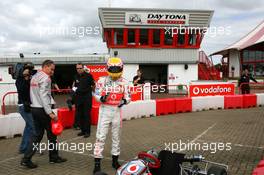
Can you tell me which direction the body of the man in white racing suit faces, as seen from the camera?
toward the camera

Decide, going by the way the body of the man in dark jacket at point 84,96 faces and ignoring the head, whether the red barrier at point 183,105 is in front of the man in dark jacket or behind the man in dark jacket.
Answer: behind

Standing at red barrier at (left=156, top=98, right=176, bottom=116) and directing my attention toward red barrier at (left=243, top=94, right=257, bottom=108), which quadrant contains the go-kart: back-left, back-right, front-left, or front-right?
back-right

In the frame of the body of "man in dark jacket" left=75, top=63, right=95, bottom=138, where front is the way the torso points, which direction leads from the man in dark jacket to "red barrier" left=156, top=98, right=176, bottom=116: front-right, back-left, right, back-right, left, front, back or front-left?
back

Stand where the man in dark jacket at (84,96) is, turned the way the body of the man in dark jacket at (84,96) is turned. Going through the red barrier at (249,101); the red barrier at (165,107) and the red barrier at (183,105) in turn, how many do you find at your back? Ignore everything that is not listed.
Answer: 3

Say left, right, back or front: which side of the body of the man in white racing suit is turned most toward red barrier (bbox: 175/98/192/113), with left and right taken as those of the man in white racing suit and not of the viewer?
back

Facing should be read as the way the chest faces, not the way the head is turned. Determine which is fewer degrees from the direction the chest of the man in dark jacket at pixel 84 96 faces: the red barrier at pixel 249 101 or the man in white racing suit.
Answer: the man in white racing suit

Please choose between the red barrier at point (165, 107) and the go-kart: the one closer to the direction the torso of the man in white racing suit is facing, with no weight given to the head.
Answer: the go-kart

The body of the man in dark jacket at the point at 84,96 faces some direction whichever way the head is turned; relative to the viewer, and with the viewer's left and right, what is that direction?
facing the viewer and to the left of the viewer

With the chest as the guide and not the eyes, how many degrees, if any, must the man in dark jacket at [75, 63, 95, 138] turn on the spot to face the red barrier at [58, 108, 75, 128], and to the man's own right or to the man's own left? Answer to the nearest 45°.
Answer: approximately 90° to the man's own right

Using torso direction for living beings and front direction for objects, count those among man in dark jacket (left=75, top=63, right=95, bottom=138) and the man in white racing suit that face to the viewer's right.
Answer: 0

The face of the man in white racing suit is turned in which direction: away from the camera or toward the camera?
toward the camera

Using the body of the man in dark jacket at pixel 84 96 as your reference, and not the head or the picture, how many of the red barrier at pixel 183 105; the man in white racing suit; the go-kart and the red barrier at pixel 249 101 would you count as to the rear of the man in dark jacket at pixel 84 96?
2
